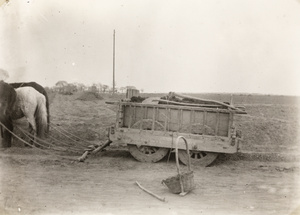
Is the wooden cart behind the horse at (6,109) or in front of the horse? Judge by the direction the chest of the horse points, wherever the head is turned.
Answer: behind

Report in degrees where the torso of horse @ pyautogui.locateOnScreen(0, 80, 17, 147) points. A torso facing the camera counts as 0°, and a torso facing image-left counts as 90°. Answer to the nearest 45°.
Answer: approximately 90°
